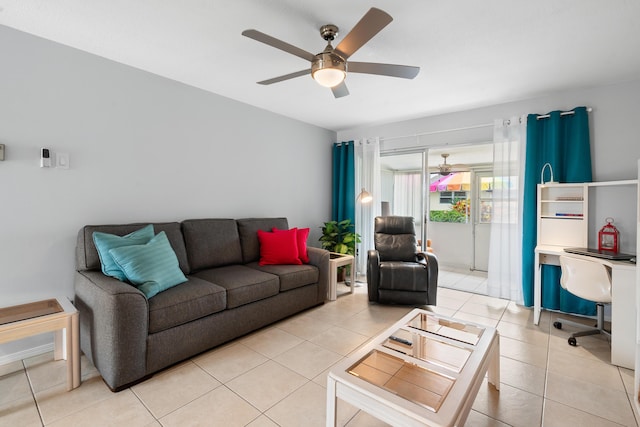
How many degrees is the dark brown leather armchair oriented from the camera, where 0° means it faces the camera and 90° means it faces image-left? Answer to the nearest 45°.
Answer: approximately 0°

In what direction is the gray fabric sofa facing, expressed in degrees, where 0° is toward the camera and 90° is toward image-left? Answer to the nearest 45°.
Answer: approximately 315°

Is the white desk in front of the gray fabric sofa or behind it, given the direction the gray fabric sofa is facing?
in front

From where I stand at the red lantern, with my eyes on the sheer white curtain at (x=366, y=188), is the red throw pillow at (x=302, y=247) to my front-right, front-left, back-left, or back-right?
front-left

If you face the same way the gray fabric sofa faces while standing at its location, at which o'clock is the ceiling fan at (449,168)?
The ceiling fan is roughly at 10 o'clock from the gray fabric sofa.

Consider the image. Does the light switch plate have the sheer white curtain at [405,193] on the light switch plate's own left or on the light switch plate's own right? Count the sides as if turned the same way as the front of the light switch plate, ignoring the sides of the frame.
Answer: on the light switch plate's own left

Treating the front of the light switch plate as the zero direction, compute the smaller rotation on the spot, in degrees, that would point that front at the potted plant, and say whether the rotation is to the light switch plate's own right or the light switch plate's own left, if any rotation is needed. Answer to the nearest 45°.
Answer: approximately 90° to the light switch plate's own left

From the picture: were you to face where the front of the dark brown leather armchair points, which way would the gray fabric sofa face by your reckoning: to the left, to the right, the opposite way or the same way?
to the left

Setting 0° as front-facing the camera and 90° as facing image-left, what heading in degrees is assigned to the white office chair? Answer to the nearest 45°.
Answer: approximately 225°

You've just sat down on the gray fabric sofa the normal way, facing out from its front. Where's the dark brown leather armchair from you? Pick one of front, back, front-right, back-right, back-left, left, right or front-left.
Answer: front-left

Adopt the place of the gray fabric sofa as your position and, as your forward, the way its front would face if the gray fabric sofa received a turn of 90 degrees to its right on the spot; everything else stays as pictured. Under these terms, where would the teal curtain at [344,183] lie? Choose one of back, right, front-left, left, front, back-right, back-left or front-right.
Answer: back

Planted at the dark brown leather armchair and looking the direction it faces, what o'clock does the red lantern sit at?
The red lantern is roughly at 9 o'clock from the dark brown leather armchair.

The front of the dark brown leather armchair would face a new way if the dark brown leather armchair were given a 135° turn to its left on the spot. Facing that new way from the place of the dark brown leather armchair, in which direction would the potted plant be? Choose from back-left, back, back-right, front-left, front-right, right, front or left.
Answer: left

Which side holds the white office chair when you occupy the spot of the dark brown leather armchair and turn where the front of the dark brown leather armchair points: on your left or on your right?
on your left
